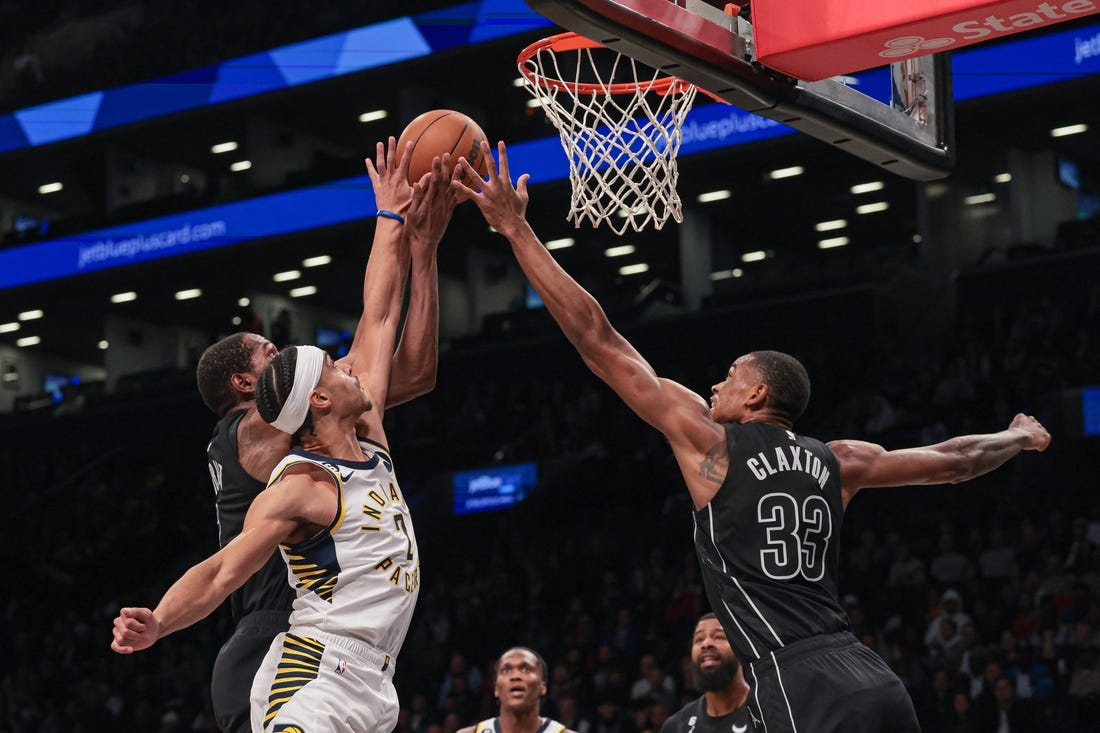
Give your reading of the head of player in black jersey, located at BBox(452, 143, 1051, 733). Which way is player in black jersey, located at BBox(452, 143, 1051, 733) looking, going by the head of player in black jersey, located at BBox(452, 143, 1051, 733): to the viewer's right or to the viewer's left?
to the viewer's left

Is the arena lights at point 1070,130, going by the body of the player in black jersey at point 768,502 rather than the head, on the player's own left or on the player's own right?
on the player's own right

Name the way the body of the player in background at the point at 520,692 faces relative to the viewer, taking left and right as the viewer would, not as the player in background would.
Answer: facing the viewer

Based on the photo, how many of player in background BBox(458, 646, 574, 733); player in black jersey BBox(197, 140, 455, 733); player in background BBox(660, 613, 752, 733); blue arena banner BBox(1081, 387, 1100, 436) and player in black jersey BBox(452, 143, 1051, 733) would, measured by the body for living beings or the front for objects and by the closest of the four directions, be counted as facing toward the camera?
3

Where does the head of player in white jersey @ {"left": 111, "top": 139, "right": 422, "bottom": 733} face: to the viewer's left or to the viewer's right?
to the viewer's right

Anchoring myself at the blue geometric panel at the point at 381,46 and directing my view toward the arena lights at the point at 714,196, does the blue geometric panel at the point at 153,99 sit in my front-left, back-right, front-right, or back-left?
back-left

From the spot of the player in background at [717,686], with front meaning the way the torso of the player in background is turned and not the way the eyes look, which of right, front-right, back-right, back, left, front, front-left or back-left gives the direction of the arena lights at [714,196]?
back

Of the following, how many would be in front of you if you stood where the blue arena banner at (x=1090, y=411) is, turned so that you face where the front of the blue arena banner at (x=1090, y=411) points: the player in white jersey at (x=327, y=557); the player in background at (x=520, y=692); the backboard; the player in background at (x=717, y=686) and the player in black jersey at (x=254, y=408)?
5

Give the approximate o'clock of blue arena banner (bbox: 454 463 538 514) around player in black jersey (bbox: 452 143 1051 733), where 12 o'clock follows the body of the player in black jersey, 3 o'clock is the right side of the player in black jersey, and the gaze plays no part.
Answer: The blue arena banner is roughly at 1 o'clock from the player in black jersey.

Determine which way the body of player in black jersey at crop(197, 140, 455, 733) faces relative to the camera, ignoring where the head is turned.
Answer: to the viewer's right

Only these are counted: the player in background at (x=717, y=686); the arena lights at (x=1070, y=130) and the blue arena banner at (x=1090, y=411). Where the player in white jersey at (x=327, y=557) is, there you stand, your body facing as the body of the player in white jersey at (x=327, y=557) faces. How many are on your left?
3

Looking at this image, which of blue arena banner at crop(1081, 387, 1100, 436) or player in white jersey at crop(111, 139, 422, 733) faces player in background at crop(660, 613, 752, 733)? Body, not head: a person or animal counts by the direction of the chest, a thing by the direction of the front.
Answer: the blue arena banner

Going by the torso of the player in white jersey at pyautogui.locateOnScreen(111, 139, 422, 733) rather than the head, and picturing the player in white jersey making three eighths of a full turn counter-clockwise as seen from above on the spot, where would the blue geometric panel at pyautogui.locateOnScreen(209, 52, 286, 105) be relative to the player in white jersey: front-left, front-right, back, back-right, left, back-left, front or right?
front
